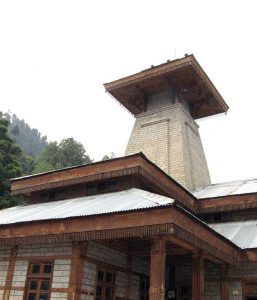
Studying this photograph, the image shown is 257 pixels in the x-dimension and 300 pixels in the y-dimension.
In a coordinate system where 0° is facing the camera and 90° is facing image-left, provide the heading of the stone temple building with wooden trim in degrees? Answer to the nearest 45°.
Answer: approximately 315°
